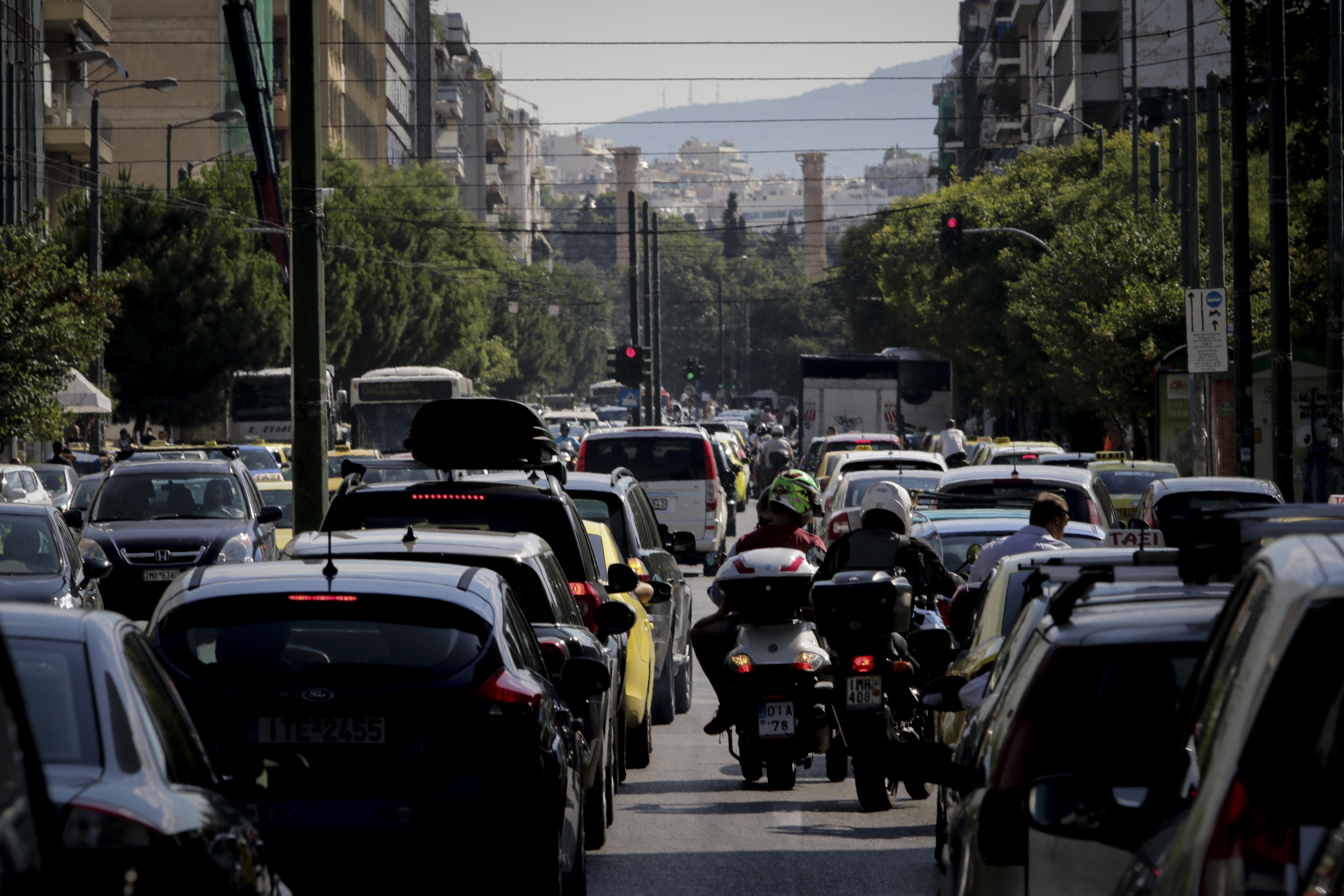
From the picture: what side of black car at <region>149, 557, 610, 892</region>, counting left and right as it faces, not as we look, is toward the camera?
back

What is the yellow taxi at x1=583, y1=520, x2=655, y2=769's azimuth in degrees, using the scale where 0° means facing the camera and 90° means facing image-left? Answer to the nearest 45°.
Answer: approximately 180°

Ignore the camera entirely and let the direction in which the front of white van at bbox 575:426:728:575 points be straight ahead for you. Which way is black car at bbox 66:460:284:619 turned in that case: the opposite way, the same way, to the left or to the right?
the opposite way

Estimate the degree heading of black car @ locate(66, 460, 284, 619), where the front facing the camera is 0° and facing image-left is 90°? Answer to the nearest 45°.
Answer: approximately 0°

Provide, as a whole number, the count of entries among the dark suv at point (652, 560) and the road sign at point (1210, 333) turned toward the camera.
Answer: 1

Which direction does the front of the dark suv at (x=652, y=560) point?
away from the camera

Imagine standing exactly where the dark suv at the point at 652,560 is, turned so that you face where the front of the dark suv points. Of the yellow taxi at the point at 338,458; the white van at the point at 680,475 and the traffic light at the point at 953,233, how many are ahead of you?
3

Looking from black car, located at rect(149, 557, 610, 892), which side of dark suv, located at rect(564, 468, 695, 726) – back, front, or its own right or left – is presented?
back

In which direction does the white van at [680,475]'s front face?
away from the camera

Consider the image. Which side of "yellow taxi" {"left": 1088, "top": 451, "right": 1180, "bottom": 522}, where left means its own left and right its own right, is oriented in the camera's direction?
back

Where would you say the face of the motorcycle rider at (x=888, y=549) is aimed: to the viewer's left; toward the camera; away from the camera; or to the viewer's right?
away from the camera

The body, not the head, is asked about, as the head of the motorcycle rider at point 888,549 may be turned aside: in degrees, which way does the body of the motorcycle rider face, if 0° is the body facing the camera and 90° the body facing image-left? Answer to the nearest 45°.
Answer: approximately 180°
